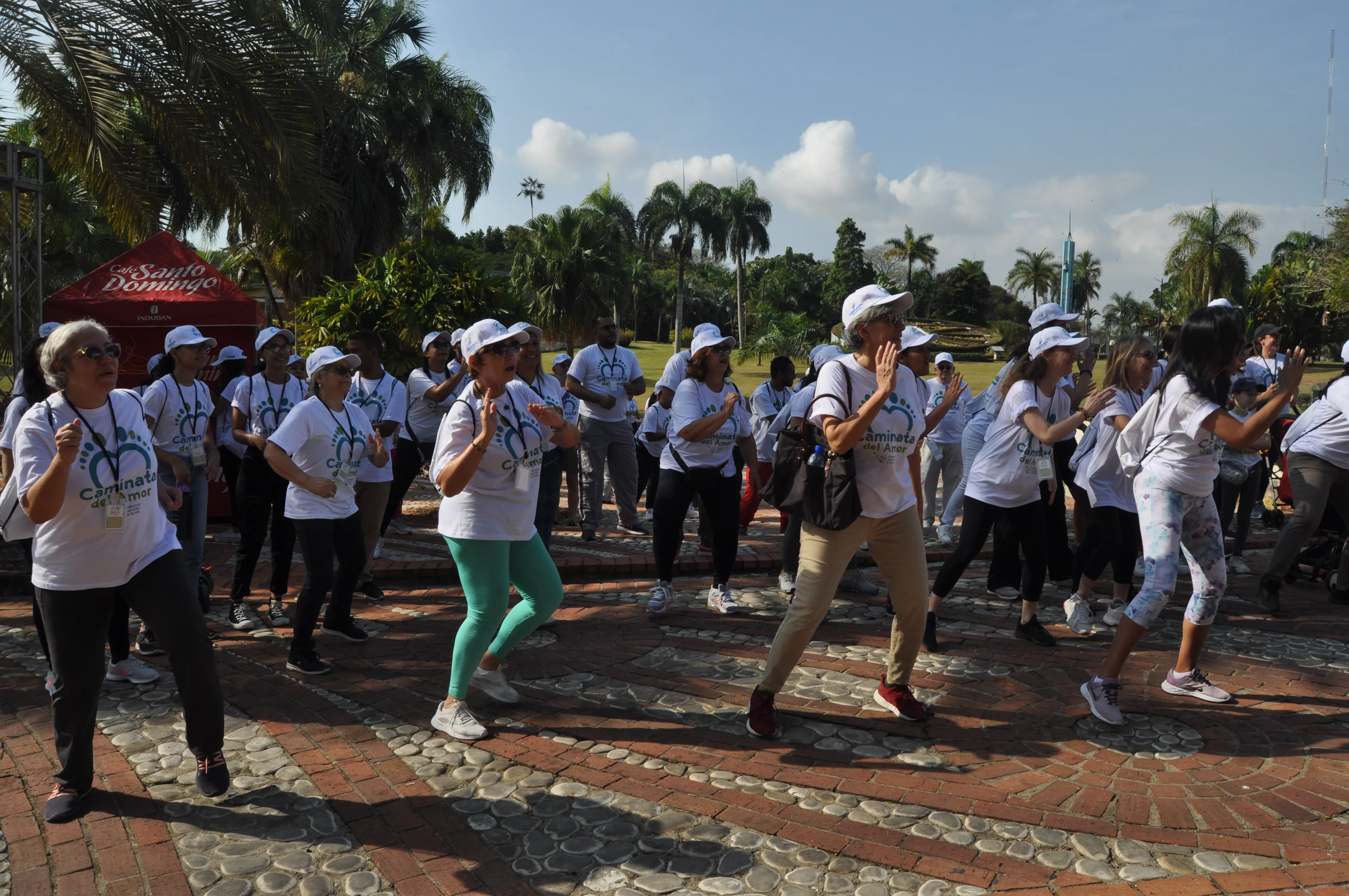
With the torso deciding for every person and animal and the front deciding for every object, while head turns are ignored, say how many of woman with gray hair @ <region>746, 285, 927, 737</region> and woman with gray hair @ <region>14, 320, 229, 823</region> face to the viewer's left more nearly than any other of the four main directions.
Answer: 0

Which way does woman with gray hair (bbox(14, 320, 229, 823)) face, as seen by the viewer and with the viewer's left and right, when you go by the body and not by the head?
facing the viewer and to the right of the viewer

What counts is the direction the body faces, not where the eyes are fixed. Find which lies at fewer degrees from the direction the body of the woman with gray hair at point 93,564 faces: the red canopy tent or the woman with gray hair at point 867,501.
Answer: the woman with gray hair

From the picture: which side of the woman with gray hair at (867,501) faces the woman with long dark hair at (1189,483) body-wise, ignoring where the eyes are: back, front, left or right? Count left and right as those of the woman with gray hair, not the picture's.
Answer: left

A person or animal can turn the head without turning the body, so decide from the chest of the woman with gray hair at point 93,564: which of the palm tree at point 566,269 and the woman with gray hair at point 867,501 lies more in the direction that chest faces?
the woman with gray hair

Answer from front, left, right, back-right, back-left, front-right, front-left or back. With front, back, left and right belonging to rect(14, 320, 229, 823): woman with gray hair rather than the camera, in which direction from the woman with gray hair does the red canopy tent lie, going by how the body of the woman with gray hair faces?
back-left

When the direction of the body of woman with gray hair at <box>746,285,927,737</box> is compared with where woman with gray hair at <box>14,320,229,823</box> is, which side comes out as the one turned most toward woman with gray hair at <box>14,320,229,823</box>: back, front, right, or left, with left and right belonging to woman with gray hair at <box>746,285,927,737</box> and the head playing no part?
right

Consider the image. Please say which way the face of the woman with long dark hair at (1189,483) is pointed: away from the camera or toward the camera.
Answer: away from the camera

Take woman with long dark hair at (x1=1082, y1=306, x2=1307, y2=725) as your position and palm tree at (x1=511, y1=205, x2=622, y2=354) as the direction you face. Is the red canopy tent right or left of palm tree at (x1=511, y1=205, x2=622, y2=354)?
left

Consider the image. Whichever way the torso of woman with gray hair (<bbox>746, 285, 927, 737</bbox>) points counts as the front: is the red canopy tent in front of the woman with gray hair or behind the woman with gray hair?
behind
